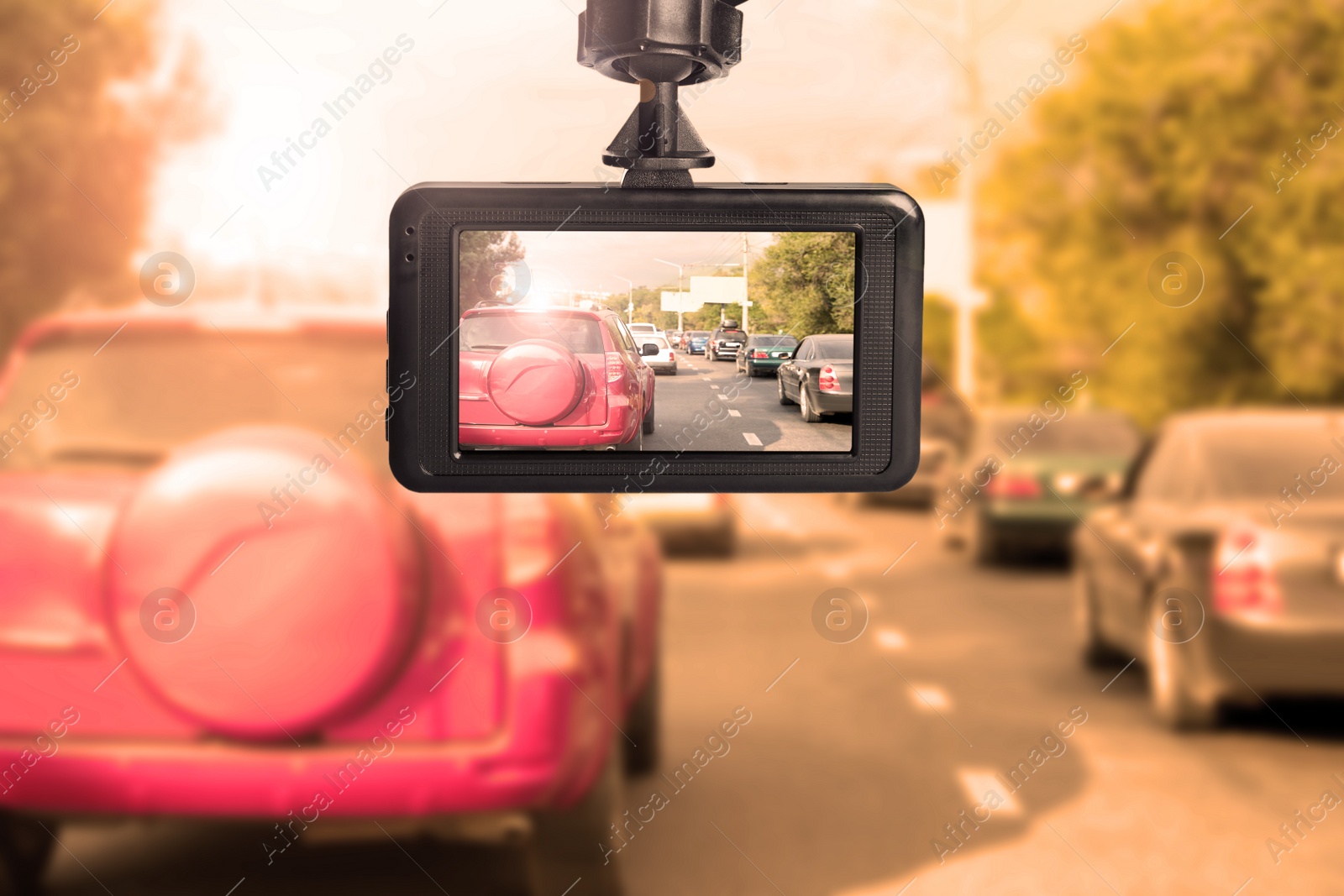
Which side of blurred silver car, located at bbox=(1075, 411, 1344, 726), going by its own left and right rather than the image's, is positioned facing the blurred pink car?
left

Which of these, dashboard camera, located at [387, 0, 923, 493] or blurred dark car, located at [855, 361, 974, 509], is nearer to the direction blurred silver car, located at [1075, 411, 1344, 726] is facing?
the blurred dark car

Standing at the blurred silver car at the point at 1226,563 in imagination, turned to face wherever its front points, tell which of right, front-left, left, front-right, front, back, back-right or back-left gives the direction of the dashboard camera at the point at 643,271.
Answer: back-left

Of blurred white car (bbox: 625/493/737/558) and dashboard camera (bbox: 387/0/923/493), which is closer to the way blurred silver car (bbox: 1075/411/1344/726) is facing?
the blurred white car

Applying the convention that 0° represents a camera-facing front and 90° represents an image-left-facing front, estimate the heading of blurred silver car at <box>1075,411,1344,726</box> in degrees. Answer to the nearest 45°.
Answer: approximately 135°

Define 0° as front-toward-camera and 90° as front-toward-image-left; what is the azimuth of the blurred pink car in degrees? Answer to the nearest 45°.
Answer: approximately 180°

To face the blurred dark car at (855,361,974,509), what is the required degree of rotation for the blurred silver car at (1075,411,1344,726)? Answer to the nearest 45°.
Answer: approximately 45° to its left

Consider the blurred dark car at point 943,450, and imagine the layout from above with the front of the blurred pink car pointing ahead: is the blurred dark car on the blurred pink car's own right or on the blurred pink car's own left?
on the blurred pink car's own right

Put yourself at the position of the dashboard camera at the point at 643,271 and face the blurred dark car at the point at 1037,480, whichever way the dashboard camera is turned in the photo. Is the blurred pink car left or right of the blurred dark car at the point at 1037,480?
left
